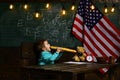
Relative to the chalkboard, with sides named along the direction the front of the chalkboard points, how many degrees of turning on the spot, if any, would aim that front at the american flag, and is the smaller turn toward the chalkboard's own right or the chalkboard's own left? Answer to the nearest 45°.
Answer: approximately 90° to the chalkboard's own left

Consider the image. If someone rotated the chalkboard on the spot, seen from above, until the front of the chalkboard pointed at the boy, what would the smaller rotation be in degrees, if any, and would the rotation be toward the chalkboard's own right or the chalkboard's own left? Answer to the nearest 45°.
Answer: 0° — it already faces them

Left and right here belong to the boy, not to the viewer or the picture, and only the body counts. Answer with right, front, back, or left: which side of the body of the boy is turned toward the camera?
right

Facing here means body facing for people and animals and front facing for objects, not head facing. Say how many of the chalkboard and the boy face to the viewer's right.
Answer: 1

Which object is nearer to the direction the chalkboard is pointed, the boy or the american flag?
the boy

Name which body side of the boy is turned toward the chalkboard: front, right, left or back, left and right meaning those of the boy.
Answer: left

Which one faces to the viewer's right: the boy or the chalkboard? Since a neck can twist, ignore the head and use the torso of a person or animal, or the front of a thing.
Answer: the boy

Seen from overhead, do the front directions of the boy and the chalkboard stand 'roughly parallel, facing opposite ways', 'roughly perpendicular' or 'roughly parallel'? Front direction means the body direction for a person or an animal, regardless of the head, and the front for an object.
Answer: roughly perpendicular

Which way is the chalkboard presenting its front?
toward the camera

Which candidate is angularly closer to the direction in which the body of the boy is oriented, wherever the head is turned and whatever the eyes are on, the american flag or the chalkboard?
the american flag
